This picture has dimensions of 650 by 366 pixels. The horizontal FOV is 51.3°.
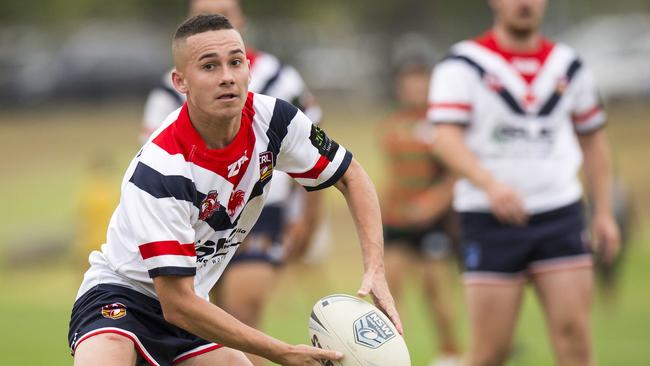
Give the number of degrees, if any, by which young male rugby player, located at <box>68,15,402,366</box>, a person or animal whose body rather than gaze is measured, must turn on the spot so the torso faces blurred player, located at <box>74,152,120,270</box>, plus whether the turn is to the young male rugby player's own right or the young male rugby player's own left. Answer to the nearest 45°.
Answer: approximately 135° to the young male rugby player's own left

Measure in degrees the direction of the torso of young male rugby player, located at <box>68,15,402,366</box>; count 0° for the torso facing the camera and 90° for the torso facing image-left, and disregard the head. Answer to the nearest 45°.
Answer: approximately 315°

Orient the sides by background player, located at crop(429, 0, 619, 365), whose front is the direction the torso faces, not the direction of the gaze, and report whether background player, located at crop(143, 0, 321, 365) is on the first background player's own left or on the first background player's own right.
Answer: on the first background player's own right

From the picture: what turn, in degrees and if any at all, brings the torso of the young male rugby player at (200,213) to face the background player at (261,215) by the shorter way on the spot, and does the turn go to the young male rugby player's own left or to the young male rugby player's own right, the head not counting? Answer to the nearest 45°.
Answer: approximately 135° to the young male rugby player's own left

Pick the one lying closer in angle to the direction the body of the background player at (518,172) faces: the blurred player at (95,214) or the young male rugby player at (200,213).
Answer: the young male rugby player

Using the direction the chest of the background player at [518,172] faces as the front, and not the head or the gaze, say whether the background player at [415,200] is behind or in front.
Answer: behind

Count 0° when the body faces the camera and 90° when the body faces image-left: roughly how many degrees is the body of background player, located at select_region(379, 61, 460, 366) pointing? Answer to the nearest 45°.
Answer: approximately 0°

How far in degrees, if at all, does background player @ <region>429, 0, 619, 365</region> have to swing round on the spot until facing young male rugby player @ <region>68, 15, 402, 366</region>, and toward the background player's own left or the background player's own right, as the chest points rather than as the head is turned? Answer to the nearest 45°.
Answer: approximately 45° to the background player's own right

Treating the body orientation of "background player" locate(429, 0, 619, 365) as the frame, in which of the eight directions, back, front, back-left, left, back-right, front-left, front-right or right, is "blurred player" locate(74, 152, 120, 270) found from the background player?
back-right

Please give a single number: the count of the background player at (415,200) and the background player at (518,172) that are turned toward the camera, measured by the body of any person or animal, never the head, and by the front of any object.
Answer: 2

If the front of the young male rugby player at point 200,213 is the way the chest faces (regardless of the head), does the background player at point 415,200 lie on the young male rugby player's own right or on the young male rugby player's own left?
on the young male rugby player's own left
